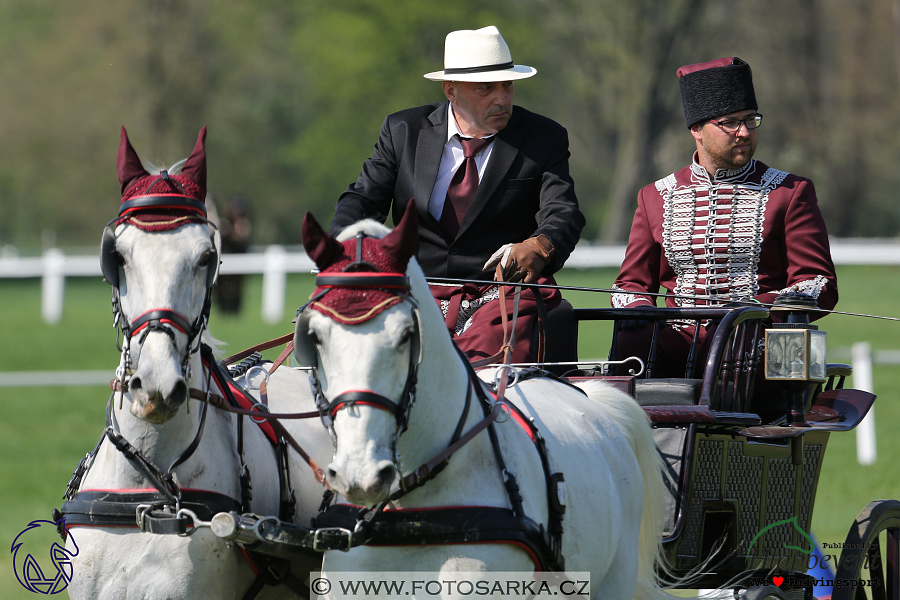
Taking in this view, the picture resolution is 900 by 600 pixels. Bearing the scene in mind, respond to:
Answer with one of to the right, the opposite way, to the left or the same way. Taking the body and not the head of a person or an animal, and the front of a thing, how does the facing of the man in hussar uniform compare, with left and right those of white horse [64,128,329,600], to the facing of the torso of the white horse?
the same way

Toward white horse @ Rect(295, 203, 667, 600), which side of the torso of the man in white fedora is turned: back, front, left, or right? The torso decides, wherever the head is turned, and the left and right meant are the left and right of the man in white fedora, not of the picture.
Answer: front

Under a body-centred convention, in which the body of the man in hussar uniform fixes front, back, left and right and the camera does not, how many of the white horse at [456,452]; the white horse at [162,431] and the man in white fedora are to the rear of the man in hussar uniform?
0

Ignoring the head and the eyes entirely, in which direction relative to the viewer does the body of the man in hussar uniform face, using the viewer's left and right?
facing the viewer

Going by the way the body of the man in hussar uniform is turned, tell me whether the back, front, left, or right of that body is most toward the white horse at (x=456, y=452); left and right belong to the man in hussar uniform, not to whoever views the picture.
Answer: front

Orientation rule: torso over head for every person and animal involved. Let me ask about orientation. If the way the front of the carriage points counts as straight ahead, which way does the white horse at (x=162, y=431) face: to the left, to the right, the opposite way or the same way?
the same way

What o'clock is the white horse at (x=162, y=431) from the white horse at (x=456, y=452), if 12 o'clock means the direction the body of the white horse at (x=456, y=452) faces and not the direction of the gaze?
the white horse at (x=162, y=431) is roughly at 2 o'clock from the white horse at (x=456, y=452).

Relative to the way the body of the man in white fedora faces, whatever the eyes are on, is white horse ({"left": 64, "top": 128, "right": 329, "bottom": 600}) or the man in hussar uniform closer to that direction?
the white horse

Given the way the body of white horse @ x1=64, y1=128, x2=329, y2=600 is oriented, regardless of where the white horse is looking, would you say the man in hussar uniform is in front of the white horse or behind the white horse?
behind

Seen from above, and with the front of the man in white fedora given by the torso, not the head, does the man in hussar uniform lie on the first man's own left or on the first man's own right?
on the first man's own left

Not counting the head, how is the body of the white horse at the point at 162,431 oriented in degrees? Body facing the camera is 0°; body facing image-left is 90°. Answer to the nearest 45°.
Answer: approximately 45°

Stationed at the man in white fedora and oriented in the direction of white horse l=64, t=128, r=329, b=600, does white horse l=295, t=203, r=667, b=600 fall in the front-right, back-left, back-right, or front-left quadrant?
front-left

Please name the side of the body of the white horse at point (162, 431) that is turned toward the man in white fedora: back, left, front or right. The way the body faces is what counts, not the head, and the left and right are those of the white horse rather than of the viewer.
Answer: back

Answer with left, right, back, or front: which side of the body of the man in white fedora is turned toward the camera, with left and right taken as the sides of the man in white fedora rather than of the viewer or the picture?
front
